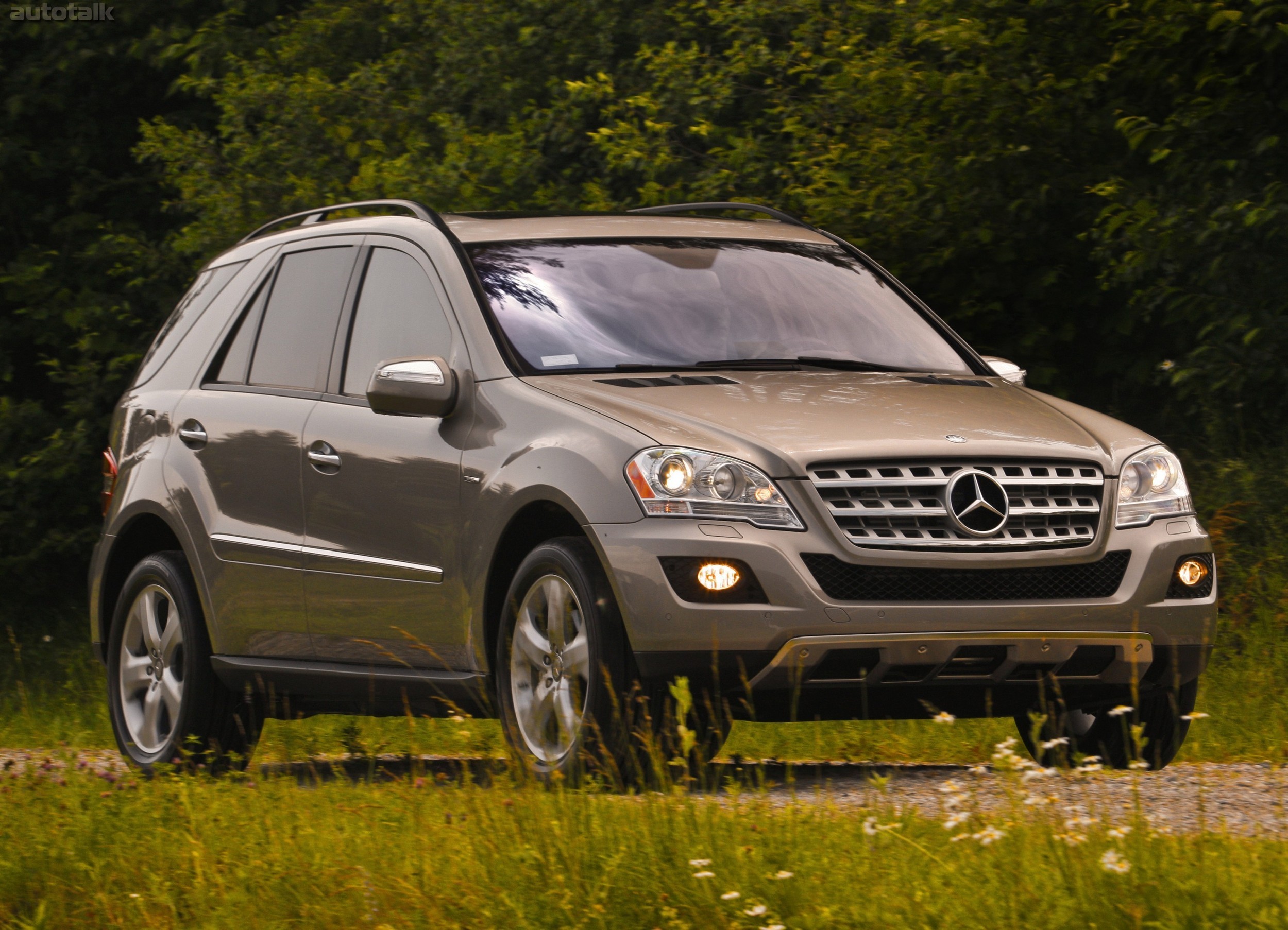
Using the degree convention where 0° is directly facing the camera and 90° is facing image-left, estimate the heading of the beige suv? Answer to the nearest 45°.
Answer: approximately 315°

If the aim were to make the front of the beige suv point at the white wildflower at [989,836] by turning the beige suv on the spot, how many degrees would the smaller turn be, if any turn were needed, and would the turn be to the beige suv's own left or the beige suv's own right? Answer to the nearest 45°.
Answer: approximately 45° to the beige suv's own right

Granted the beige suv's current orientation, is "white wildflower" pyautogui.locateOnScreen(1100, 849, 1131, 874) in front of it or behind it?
in front
